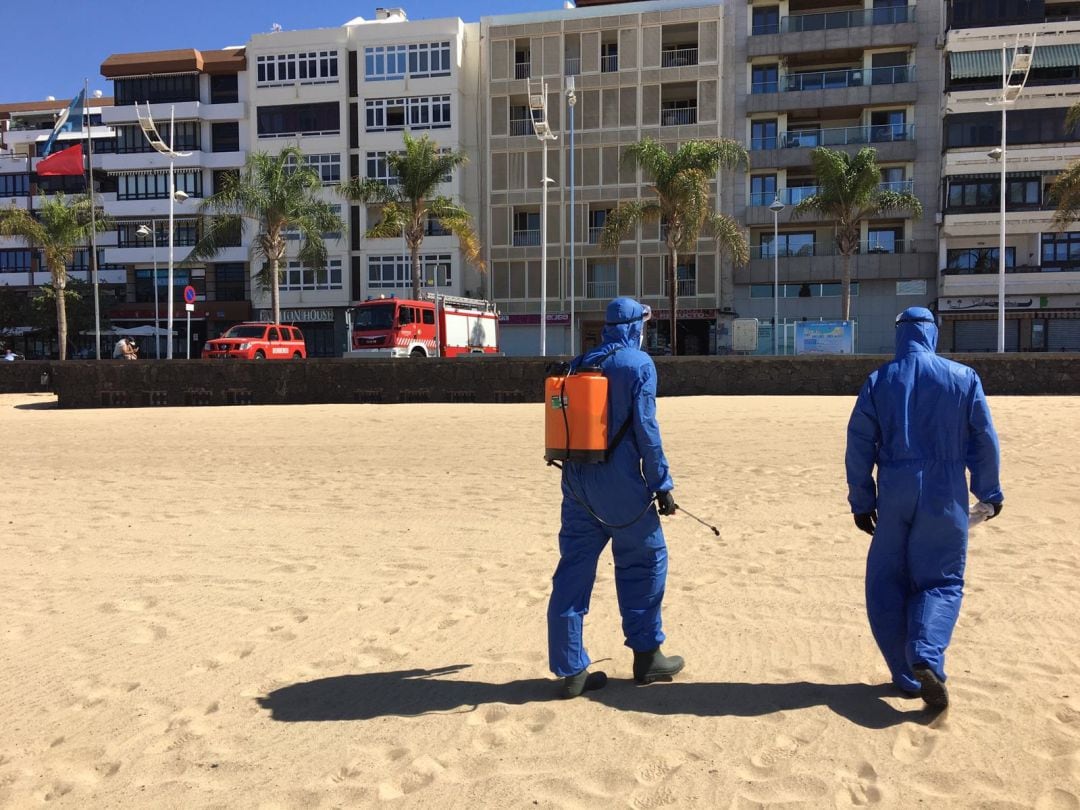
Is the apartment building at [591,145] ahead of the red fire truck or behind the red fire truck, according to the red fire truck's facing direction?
behind

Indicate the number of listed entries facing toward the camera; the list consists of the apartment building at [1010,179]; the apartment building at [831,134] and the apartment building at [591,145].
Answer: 3

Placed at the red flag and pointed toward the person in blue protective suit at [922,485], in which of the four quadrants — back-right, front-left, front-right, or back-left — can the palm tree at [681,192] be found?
front-left

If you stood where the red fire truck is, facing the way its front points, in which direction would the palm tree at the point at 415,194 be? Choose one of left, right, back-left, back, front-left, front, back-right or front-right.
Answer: back-right

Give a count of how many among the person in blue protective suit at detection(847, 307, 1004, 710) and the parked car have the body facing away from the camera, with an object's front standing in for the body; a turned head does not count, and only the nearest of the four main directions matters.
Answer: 1

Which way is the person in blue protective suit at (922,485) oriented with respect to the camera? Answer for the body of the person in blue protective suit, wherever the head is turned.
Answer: away from the camera

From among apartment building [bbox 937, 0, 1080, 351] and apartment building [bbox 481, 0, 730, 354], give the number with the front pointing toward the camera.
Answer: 2

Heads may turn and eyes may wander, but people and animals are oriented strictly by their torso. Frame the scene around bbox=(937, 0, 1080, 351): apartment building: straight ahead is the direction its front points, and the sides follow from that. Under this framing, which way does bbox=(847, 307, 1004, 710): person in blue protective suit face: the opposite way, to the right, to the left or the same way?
the opposite way

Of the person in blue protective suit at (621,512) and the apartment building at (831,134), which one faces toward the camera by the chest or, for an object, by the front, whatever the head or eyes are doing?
the apartment building

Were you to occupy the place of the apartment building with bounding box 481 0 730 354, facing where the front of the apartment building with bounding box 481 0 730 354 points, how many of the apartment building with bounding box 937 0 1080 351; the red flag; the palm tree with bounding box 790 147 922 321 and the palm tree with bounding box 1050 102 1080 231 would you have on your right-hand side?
1

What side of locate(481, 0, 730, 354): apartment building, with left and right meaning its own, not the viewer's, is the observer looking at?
front

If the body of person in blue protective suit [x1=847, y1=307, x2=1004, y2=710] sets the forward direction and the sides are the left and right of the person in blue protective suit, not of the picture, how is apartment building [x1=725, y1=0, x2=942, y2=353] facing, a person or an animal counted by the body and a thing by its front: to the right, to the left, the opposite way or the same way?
the opposite way

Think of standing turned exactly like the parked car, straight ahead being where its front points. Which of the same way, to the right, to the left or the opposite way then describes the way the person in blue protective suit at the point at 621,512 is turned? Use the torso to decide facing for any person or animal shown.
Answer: the opposite way

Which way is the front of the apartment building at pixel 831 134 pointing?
toward the camera

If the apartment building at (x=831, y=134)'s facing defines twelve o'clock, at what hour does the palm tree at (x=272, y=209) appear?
The palm tree is roughly at 2 o'clock from the apartment building.

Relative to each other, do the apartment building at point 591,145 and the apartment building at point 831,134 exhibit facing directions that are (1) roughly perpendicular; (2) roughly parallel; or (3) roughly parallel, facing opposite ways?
roughly parallel

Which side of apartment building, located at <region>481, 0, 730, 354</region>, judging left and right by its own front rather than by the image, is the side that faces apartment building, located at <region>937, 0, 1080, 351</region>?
left
